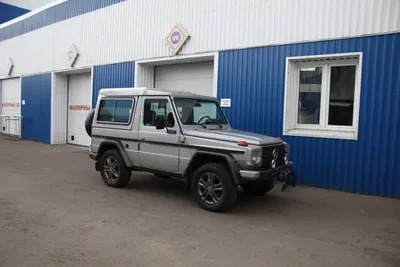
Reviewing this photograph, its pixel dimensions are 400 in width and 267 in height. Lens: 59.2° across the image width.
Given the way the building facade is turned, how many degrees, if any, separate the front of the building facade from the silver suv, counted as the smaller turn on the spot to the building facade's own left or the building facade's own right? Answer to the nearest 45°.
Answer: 0° — it already faces it

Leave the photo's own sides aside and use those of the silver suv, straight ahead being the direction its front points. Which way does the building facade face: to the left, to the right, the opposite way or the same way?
to the right

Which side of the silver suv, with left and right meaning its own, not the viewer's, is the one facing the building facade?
left

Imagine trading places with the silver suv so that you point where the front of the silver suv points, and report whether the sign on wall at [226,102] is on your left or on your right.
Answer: on your left

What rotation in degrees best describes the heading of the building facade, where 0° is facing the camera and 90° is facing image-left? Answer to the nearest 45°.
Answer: approximately 45°

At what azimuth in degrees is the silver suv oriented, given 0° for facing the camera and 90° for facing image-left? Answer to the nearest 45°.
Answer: approximately 315°
